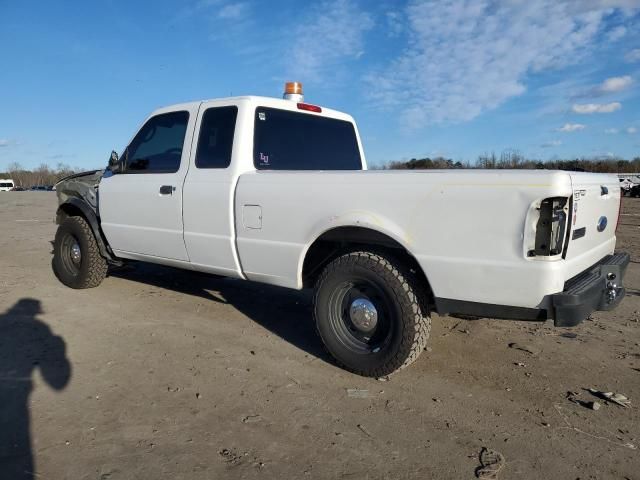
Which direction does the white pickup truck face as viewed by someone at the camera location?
facing away from the viewer and to the left of the viewer
